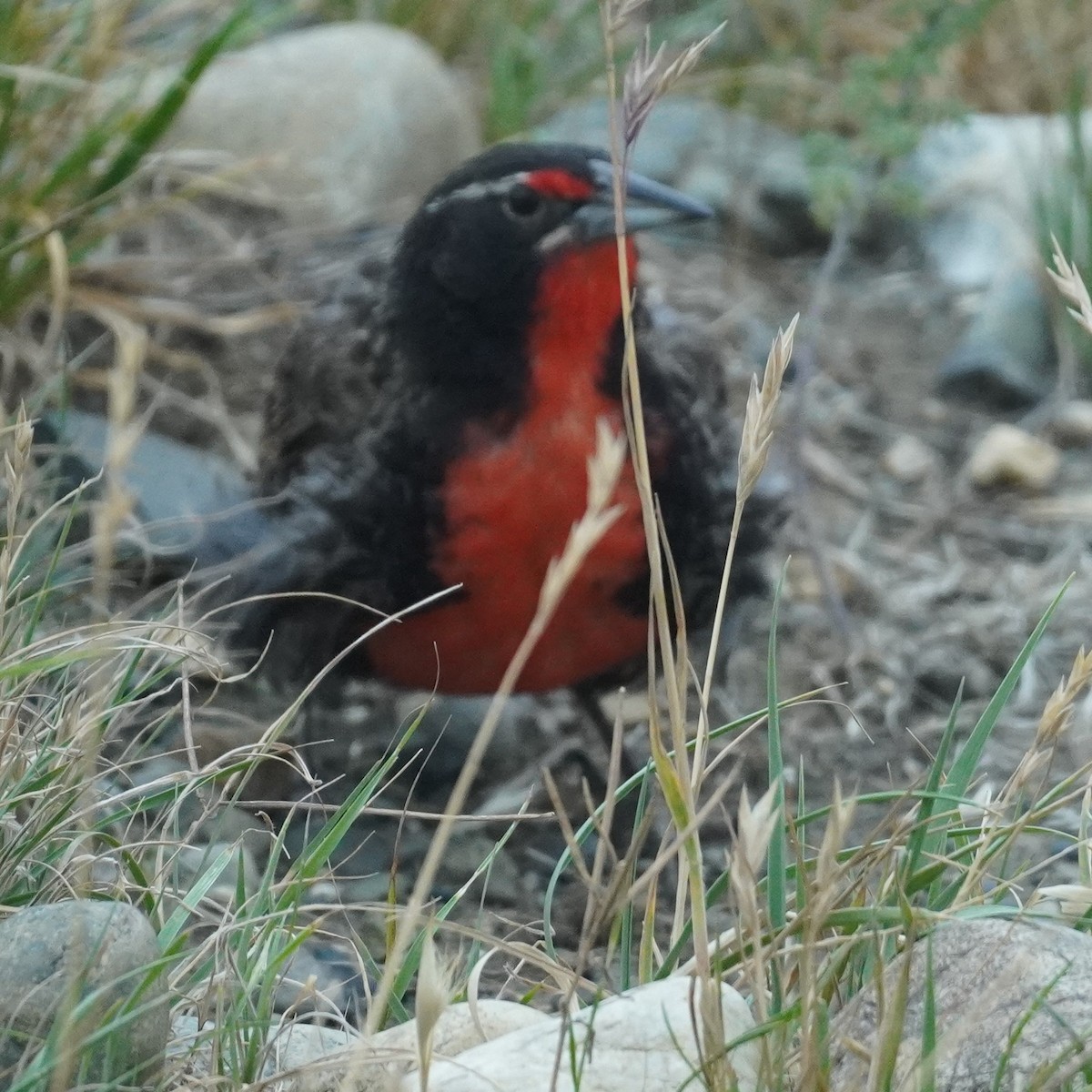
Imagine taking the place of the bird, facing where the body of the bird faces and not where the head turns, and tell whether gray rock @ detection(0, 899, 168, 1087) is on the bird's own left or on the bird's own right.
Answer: on the bird's own right

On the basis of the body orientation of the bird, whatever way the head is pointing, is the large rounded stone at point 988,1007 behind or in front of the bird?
in front

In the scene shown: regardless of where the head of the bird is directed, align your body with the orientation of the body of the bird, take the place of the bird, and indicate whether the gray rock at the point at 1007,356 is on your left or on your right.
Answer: on your left

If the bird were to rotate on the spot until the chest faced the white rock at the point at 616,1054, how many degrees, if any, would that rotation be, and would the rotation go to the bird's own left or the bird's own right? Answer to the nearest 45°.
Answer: approximately 45° to the bird's own right

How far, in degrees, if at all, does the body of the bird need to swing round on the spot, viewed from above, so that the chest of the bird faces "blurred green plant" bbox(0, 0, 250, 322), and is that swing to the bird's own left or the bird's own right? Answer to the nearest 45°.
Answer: approximately 180°

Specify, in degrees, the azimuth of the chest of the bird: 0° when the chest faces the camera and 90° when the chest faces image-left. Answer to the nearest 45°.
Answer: approximately 315°

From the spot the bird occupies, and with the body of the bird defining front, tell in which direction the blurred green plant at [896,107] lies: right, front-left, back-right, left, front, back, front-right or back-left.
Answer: left

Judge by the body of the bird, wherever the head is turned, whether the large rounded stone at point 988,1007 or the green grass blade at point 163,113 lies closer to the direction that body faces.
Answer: the large rounded stone

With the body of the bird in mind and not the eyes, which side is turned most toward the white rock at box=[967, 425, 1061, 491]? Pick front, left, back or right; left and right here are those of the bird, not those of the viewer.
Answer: left

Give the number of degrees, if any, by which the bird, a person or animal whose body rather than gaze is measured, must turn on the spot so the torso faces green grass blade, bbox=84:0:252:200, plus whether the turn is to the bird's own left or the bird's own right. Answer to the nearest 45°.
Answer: approximately 180°

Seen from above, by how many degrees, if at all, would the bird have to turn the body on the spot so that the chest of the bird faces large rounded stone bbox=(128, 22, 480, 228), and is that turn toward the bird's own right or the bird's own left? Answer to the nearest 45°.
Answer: approximately 135° to the bird's own left

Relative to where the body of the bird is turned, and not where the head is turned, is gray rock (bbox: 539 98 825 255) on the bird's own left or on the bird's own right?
on the bird's own left
